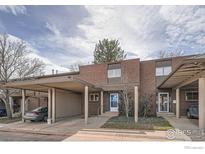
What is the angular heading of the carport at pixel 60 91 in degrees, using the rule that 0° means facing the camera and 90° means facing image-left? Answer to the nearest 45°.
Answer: approximately 45°

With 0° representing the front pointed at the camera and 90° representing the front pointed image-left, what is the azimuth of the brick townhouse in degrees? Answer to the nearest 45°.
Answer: approximately 0°

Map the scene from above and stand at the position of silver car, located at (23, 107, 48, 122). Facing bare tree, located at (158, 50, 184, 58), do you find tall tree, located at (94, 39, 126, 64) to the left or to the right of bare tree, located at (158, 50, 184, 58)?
left

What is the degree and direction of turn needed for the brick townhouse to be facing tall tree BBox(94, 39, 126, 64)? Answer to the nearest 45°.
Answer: approximately 180°

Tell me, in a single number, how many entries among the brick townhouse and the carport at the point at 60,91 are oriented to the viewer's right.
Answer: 0

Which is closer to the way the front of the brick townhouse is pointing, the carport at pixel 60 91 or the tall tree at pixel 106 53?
the carport
